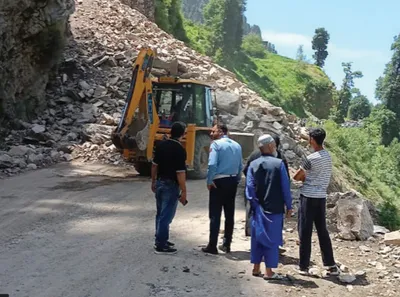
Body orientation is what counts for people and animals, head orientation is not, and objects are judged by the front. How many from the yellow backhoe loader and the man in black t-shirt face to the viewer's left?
0

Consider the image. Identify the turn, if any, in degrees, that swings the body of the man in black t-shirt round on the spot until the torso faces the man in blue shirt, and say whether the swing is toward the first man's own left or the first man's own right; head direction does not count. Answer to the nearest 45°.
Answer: approximately 45° to the first man's own right

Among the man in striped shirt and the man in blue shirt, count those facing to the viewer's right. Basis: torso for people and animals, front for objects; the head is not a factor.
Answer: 0

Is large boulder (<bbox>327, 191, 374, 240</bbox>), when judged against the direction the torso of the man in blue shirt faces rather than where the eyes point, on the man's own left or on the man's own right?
on the man's own right

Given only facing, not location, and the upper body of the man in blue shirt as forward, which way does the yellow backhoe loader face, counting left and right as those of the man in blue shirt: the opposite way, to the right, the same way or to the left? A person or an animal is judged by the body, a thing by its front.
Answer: to the right

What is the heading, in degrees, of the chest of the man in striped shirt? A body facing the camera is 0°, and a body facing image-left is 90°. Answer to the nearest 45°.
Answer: approximately 135°

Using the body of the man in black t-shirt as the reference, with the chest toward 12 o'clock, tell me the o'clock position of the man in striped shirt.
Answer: The man in striped shirt is roughly at 2 o'clock from the man in black t-shirt.

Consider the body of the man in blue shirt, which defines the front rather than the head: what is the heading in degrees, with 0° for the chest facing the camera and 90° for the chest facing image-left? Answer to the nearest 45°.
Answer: approximately 135°

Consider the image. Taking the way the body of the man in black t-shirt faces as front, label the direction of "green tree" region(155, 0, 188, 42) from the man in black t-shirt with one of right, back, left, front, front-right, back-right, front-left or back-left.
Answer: front-left

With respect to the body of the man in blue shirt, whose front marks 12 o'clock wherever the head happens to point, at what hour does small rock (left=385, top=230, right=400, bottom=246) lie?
The small rock is roughly at 4 o'clock from the man in blue shirt.

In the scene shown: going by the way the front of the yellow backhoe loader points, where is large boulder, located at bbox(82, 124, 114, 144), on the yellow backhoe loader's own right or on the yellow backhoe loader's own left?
on the yellow backhoe loader's own left

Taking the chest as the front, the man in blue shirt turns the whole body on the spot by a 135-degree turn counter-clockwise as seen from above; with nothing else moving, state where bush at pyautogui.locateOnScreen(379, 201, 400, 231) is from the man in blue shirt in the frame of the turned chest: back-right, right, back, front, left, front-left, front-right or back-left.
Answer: back-left

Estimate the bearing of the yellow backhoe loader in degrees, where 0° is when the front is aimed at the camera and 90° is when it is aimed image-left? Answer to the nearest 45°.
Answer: approximately 225°

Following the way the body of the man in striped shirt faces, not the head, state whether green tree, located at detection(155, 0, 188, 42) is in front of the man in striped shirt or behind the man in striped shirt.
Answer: in front
